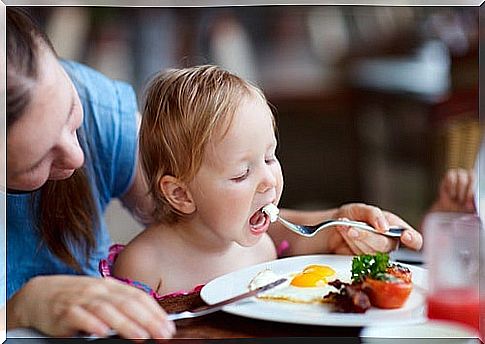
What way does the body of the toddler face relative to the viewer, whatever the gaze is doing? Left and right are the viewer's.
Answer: facing the viewer and to the right of the viewer

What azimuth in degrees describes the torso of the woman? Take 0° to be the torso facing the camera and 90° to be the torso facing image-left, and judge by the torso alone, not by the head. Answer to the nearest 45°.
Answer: approximately 315°

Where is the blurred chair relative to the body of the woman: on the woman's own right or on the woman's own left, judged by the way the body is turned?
on the woman's own left
